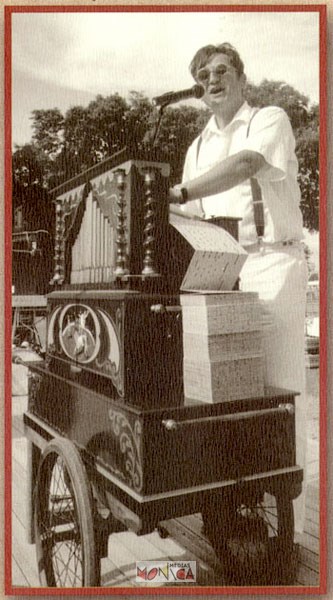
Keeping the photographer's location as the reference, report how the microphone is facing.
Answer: facing to the right of the viewer
